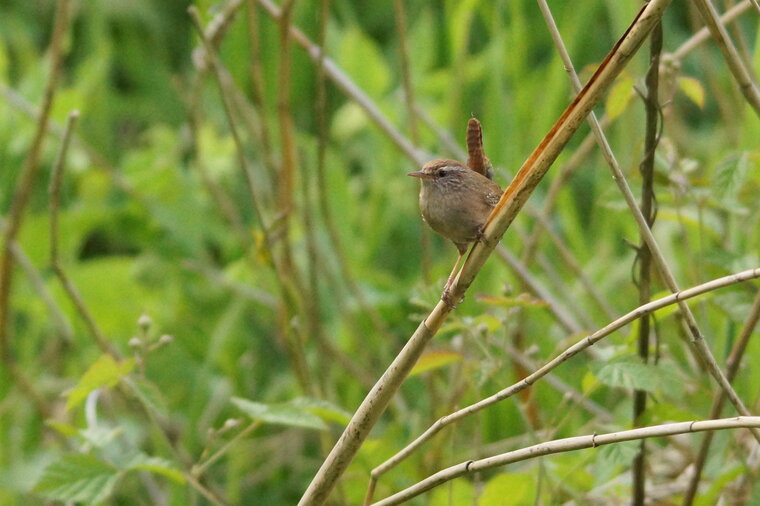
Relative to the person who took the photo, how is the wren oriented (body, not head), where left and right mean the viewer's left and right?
facing the viewer and to the left of the viewer

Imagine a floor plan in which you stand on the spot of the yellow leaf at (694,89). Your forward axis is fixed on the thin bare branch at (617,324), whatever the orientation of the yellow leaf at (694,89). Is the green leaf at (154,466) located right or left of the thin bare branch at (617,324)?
right

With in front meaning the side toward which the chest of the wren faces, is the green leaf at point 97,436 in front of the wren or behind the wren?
in front

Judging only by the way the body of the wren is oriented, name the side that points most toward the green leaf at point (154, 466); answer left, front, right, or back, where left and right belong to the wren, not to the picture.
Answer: front

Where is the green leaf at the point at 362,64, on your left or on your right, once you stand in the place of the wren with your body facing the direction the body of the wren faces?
on your right

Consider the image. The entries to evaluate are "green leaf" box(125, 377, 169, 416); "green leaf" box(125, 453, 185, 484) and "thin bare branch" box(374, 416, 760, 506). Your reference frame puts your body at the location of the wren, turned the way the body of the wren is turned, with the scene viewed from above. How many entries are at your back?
1
